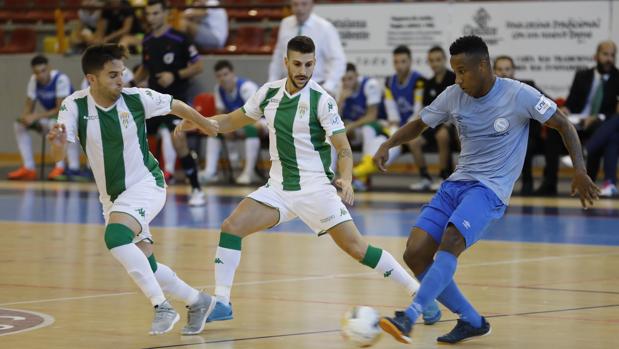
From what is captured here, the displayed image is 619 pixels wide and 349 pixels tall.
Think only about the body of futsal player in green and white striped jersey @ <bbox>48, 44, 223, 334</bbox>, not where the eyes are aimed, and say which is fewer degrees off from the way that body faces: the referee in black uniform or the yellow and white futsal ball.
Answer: the yellow and white futsal ball

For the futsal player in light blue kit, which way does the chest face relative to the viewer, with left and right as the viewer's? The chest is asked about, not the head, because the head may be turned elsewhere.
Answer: facing the viewer and to the left of the viewer

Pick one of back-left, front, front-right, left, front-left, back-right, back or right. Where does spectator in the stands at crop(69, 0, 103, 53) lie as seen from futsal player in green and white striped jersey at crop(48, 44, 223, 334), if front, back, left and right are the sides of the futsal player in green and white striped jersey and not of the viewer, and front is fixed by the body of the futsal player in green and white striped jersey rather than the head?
back

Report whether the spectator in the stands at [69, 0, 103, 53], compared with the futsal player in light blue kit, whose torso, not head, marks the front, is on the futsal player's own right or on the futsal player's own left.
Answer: on the futsal player's own right

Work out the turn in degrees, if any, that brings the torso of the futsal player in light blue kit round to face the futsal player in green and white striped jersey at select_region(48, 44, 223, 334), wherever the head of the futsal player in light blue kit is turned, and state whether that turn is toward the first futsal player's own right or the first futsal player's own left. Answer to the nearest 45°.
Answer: approximately 45° to the first futsal player's own right

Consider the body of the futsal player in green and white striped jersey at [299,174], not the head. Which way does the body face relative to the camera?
toward the camera

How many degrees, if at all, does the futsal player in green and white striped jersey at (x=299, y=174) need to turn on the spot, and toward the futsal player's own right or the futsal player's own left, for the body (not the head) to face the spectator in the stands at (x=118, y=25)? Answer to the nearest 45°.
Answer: approximately 180°
